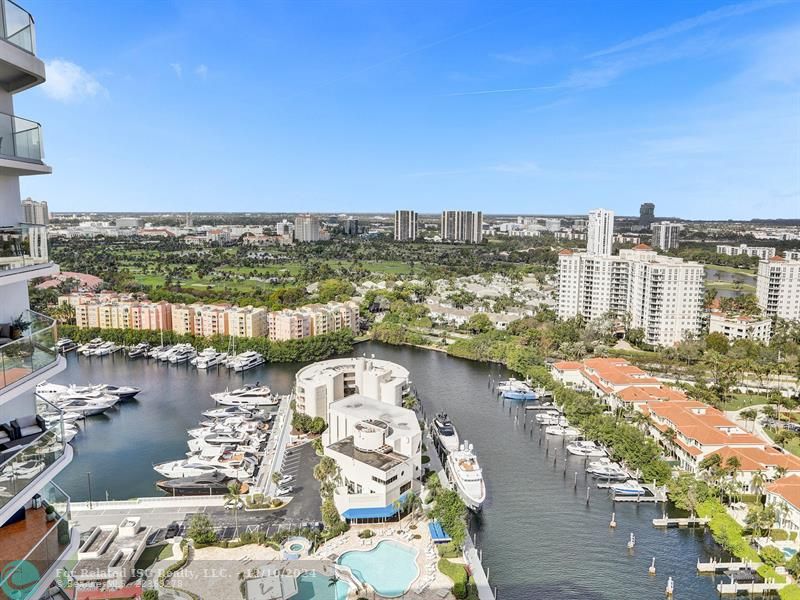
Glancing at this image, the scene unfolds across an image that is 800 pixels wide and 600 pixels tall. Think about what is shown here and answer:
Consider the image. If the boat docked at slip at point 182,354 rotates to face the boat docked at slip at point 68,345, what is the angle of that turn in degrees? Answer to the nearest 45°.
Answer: approximately 90° to its right

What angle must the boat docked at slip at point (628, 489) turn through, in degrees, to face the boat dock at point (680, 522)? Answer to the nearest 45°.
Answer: approximately 135° to its left

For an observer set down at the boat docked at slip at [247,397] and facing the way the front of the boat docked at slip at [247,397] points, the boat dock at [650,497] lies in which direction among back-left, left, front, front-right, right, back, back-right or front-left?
back-left

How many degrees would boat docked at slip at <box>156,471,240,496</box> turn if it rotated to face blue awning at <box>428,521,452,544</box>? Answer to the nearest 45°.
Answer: approximately 135° to its left

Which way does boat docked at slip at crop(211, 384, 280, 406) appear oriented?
to the viewer's left

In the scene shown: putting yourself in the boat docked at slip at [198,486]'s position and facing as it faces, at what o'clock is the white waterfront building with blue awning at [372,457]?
The white waterfront building with blue awning is roughly at 7 o'clock from the boat docked at slip.

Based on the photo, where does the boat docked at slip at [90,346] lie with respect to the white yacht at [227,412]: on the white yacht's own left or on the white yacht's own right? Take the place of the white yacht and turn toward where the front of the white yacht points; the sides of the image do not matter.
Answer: on the white yacht's own right

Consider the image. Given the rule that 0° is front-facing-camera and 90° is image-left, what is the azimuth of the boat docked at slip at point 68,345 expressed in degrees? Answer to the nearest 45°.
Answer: approximately 45°

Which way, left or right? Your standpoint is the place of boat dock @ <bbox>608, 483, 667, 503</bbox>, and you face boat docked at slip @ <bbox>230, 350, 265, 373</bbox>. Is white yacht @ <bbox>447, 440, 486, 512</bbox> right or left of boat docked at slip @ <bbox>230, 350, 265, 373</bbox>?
left

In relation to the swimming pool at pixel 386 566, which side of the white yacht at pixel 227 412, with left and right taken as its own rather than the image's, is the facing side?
left

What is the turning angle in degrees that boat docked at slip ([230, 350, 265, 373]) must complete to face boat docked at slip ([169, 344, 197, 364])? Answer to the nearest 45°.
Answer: approximately 90° to its right

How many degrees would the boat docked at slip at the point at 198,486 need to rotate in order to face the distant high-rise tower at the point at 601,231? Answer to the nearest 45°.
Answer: approximately 135° to its right

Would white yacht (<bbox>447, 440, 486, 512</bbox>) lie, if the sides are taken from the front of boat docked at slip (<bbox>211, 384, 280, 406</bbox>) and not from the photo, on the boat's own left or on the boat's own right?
on the boat's own left

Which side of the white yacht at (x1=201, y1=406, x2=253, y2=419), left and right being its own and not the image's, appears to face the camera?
left
